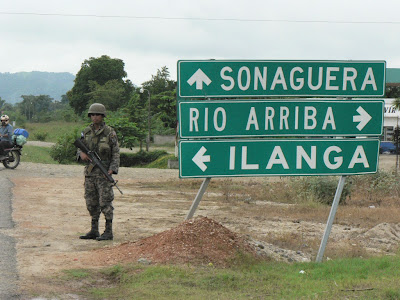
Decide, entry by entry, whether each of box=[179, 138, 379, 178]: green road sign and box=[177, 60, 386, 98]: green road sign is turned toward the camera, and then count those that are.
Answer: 2

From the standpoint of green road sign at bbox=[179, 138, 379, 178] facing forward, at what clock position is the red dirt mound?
The red dirt mound is roughly at 2 o'clock from the green road sign.

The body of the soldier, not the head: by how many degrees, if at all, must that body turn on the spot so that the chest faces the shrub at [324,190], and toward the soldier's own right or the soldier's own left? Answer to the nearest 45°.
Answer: approximately 180°

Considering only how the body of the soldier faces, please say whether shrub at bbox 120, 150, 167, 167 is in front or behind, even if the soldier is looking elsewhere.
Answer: behind

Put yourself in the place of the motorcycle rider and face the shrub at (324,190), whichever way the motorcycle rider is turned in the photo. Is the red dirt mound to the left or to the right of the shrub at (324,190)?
right

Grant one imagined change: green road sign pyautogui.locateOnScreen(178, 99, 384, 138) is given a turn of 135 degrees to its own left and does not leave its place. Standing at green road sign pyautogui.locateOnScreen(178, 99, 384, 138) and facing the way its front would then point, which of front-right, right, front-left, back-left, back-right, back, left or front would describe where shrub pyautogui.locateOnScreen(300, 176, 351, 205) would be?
front-left

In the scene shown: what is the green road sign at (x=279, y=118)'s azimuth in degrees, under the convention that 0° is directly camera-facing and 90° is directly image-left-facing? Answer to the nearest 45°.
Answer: approximately 0°

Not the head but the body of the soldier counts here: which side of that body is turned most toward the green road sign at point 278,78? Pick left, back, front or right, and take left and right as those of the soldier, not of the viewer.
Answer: left

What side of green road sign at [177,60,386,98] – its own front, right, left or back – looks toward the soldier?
right

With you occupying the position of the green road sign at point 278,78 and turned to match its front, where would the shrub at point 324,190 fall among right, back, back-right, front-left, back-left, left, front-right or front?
back

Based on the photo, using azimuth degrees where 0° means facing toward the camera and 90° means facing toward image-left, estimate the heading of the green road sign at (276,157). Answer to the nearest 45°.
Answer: approximately 0°

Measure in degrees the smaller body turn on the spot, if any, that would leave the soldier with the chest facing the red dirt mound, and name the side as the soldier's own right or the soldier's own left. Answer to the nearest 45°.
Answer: approximately 90° to the soldier's own left
